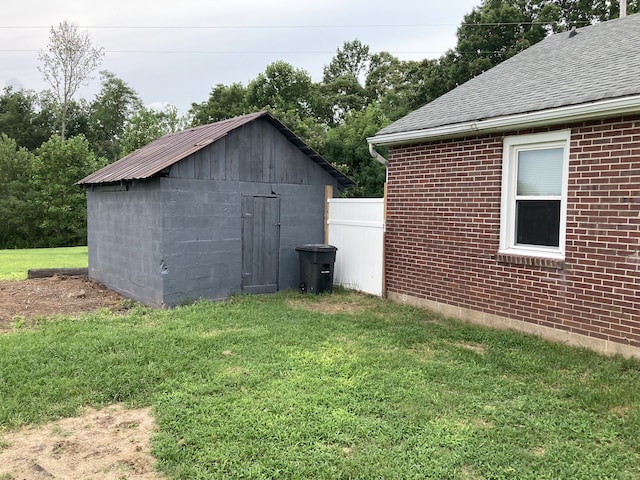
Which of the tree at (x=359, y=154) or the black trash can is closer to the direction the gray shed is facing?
the black trash can

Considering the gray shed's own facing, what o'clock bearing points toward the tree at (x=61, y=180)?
The tree is roughly at 7 o'clock from the gray shed.

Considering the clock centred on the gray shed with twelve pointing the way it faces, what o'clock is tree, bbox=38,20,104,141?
The tree is roughly at 7 o'clock from the gray shed.

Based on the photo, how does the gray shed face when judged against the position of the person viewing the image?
facing the viewer and to the right of the viewer

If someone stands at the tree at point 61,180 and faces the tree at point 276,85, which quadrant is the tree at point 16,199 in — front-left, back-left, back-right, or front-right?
back-left

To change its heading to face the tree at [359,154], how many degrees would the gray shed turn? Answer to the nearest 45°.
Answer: approximately 90° to its left

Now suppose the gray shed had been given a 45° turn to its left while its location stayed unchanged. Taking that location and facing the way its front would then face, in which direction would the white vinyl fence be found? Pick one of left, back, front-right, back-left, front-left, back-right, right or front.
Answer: front

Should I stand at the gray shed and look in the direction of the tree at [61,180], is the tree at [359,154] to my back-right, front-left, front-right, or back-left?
front-right

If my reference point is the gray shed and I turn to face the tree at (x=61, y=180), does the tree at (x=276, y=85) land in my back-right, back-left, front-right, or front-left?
front-right

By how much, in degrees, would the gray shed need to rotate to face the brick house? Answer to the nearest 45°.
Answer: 0° — it already faces it

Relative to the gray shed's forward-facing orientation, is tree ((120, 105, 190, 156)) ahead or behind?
behind

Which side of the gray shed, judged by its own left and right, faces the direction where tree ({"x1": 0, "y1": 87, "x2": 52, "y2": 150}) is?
back

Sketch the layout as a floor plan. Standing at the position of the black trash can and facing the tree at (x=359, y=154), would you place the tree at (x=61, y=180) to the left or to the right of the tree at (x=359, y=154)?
left

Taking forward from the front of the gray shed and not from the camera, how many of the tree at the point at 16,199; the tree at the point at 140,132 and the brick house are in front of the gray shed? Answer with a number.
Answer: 1
